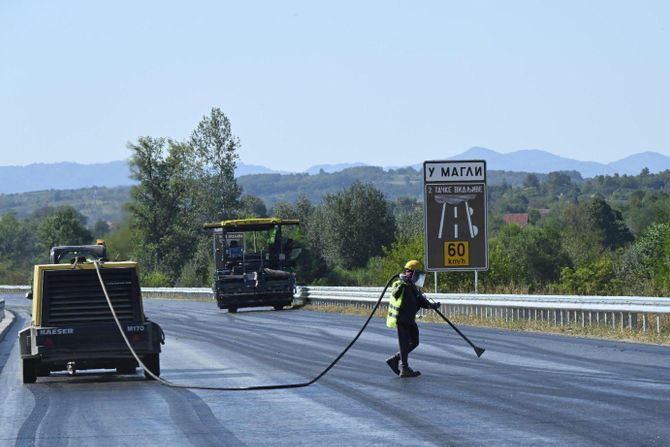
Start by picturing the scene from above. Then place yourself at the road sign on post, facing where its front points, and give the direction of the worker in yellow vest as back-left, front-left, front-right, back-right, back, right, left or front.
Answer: front

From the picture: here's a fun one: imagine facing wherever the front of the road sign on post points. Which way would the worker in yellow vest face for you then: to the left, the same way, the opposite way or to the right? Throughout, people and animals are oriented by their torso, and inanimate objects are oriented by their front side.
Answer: to the left

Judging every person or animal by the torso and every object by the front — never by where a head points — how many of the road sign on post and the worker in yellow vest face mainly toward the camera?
1

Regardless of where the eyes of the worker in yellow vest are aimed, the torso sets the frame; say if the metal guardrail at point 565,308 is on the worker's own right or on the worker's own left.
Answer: on the worker's own left

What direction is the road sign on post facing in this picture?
toward the camera

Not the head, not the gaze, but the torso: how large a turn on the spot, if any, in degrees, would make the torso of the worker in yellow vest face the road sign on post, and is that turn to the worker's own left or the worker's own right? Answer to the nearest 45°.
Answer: approximately 90° to the worker's own left

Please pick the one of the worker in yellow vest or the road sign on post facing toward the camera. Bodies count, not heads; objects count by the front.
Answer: the road sign on post

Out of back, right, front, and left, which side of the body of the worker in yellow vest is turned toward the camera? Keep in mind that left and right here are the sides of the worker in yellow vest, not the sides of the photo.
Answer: right
